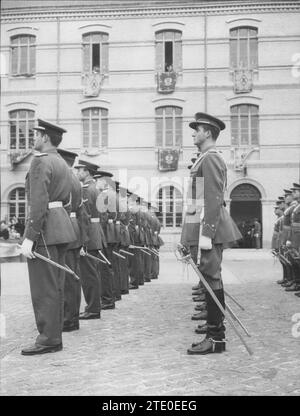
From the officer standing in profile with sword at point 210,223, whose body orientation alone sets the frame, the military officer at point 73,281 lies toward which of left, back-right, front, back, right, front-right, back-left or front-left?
front-right

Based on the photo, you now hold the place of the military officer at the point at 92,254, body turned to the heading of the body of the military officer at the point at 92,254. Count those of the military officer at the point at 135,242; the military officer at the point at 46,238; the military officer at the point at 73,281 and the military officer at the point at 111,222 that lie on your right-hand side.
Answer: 2
